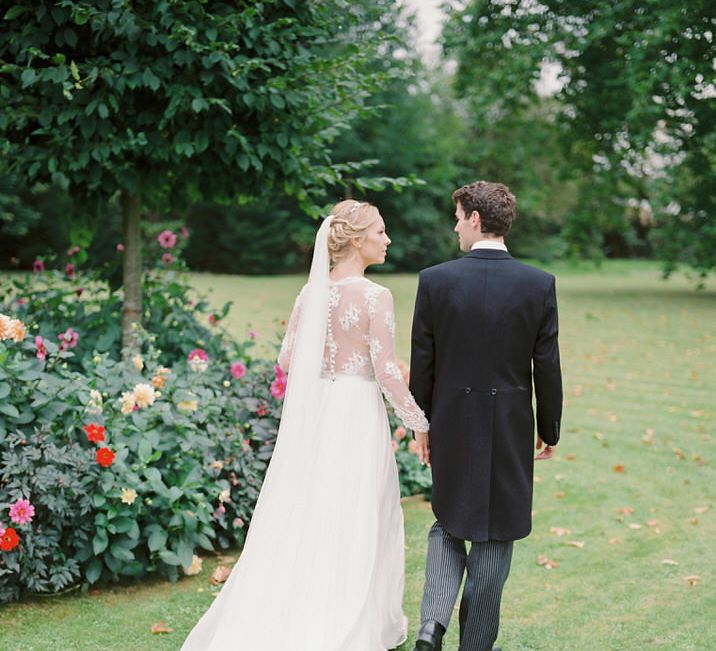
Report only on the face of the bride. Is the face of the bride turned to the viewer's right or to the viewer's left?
to the viewer's right

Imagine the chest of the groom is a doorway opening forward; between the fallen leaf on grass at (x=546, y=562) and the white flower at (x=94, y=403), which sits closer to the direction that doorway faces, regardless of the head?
the fallen leaf on grass

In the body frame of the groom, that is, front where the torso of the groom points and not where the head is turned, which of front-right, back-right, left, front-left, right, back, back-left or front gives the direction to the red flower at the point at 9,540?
left

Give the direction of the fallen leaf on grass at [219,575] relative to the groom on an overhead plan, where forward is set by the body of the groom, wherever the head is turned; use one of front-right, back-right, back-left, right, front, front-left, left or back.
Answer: front-left

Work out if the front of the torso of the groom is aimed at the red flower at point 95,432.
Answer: no

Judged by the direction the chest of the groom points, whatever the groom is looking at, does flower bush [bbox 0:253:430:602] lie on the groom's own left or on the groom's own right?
on the groom's own left

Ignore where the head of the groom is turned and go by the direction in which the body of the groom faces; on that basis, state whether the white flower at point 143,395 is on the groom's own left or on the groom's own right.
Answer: on the groom's own left

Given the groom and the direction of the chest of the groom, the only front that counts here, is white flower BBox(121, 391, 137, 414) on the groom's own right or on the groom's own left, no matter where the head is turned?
on the groom's own left

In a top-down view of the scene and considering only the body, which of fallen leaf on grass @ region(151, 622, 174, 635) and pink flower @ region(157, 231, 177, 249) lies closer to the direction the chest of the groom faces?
the pink flower

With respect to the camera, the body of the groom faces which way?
away from the camera

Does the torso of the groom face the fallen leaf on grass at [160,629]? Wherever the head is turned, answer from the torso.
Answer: no

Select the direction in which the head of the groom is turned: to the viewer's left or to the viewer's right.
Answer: to the viewer's left

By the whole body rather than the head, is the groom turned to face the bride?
no
